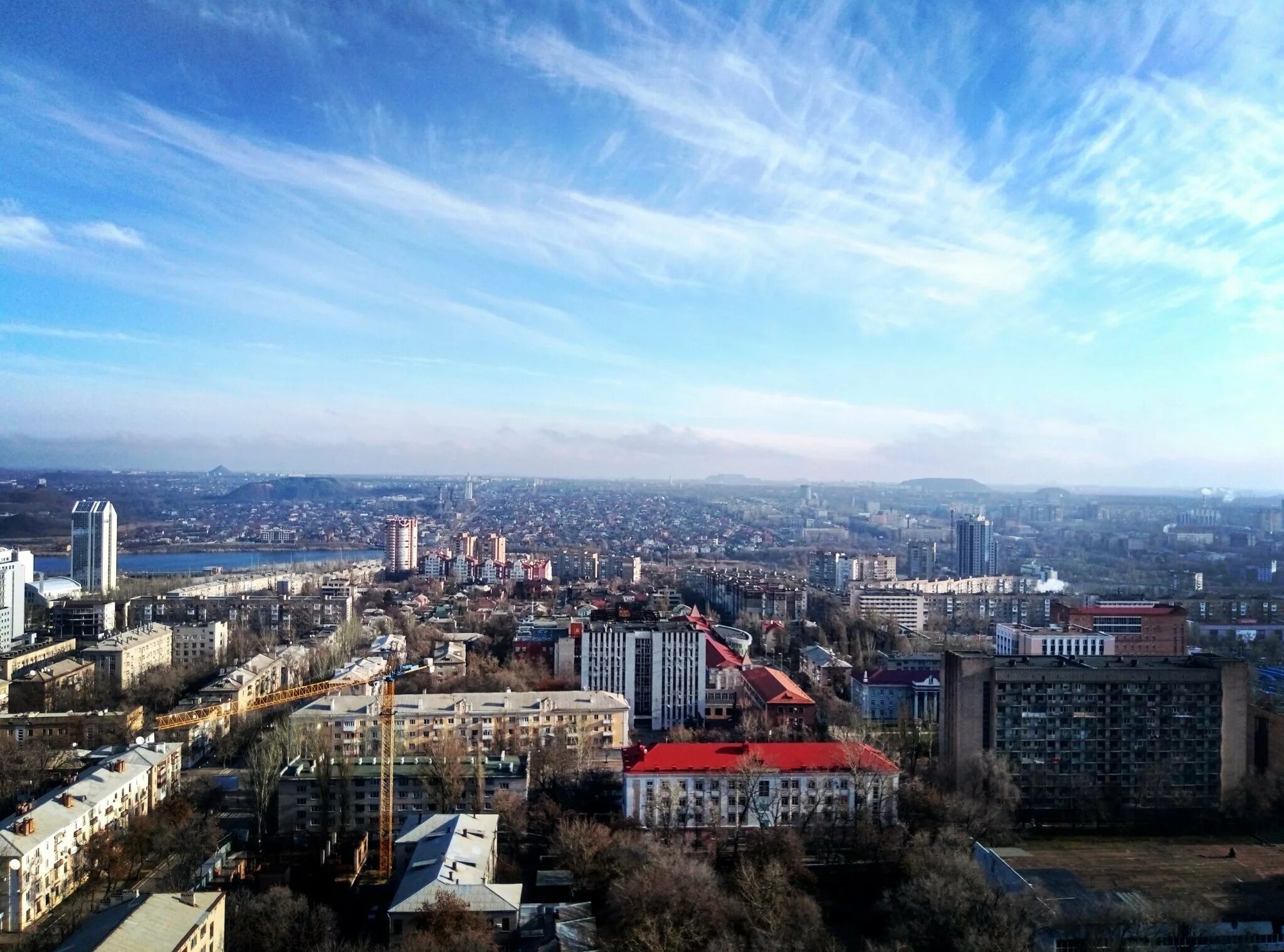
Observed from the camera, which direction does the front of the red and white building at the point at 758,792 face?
facing the viewer

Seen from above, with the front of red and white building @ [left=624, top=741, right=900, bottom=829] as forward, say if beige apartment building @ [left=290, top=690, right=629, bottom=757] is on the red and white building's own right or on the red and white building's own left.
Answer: on the red and white building's own right

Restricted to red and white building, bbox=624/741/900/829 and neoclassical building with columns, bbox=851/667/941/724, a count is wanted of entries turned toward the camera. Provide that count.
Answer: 2

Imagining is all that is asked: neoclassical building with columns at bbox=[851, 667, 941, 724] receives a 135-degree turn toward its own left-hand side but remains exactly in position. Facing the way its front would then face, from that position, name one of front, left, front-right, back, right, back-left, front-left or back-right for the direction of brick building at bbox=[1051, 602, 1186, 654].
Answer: front

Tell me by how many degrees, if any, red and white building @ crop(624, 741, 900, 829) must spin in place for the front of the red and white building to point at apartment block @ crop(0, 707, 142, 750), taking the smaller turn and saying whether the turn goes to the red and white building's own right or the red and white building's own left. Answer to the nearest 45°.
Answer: approximately 90° to the red and white building's own right

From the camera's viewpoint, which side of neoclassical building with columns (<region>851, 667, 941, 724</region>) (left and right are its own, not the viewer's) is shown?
front

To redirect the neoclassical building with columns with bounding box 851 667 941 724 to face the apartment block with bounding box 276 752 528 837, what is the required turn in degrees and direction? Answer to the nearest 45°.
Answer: approximately 45° to its right

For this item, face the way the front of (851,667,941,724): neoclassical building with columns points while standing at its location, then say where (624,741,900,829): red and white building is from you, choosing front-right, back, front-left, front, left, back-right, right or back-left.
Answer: front

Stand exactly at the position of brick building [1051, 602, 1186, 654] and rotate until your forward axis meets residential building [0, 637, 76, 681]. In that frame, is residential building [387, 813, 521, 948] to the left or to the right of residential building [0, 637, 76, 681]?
left

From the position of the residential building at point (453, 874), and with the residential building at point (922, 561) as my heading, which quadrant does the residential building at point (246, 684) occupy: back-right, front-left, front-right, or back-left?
front-left

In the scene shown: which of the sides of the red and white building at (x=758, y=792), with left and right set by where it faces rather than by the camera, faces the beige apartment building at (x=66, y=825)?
right

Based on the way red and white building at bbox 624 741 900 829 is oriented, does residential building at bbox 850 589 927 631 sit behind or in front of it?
behind

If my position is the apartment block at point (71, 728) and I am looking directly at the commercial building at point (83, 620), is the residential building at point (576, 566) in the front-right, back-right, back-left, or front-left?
front-right

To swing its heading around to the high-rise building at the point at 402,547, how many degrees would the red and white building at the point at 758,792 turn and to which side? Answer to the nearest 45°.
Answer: approximately 135° to its right

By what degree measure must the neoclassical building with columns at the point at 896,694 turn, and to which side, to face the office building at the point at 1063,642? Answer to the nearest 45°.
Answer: approximately 135° to its left
